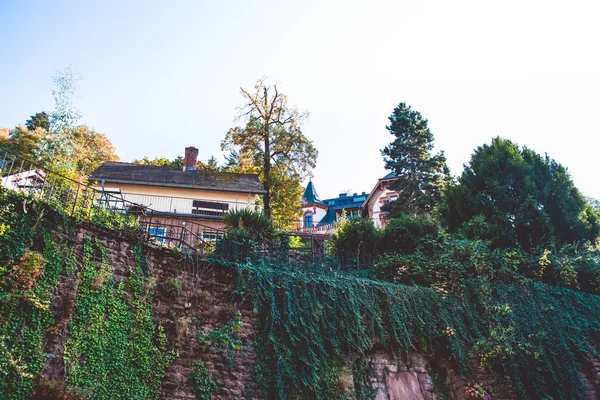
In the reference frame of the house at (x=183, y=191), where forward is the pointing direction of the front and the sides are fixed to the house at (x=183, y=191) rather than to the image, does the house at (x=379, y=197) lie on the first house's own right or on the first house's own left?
on the first house's own left

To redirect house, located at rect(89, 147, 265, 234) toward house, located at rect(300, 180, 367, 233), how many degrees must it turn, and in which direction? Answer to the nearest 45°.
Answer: approximately 135° to its left

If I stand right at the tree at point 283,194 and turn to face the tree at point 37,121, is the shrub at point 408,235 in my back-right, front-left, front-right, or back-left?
back-left

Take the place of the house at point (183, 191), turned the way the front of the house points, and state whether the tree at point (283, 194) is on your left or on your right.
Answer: on your left

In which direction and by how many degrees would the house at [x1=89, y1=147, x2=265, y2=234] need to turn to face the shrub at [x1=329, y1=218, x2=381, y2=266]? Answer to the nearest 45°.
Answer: approximately 45° to its left

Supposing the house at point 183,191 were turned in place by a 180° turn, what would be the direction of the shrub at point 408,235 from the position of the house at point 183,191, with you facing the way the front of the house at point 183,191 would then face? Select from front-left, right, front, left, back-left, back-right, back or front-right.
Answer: back-right

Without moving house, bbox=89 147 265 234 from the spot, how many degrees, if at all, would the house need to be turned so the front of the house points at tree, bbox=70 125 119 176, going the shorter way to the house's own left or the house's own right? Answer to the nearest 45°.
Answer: approximately 135° to the house's own right

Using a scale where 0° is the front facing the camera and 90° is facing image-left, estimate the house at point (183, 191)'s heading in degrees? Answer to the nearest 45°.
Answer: approximately 0°

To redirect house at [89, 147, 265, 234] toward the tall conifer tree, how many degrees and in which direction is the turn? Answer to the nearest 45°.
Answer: approximately 90° to its left

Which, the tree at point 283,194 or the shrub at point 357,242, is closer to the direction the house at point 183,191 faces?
the shrub

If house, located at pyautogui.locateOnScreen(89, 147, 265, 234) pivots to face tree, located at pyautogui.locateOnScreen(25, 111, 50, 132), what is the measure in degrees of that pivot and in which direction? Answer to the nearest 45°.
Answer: approximately 135° to its right
